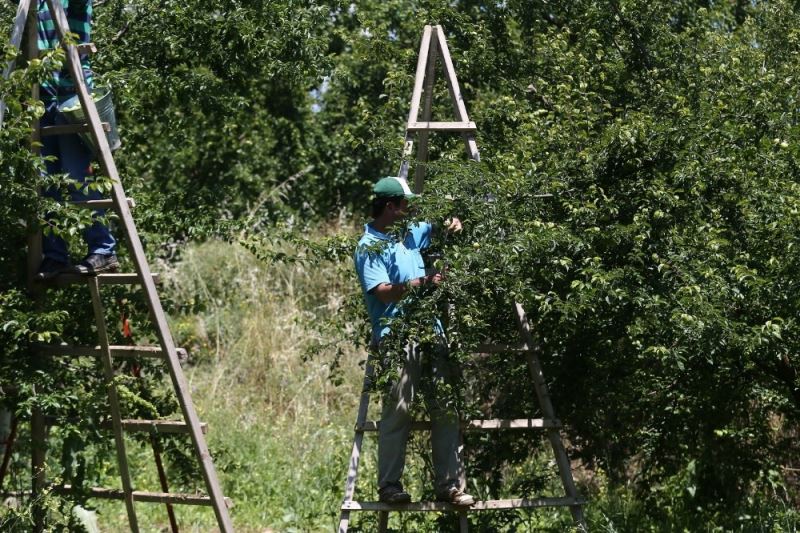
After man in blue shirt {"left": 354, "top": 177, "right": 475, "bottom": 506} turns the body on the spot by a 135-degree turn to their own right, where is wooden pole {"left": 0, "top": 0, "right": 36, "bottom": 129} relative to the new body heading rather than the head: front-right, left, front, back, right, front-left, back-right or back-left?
front

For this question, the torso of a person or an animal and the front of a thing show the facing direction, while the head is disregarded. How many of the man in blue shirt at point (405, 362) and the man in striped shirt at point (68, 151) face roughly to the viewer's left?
1

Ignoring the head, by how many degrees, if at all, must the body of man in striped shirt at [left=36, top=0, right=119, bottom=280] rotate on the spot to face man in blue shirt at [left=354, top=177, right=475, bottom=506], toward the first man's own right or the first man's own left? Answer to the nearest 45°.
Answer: approximately 135° to the first man's own left

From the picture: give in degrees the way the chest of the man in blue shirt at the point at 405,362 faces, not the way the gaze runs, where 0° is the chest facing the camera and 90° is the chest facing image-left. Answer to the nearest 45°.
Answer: approximately 315°

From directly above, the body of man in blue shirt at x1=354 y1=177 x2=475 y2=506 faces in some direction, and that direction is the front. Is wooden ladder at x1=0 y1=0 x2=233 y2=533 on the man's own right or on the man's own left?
on the man's own right

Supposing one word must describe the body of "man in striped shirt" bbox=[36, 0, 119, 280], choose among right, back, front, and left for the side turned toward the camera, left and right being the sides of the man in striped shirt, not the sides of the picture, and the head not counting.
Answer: left

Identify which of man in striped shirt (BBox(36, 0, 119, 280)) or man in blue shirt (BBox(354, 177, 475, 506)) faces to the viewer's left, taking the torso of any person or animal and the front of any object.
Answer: man in striped shirt (BBox(36, 0, 119, 280))

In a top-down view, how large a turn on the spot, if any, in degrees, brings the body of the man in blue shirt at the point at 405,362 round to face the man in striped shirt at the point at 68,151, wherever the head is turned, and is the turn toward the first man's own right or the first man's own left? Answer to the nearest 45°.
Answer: approximately 135° to the first man's own right
